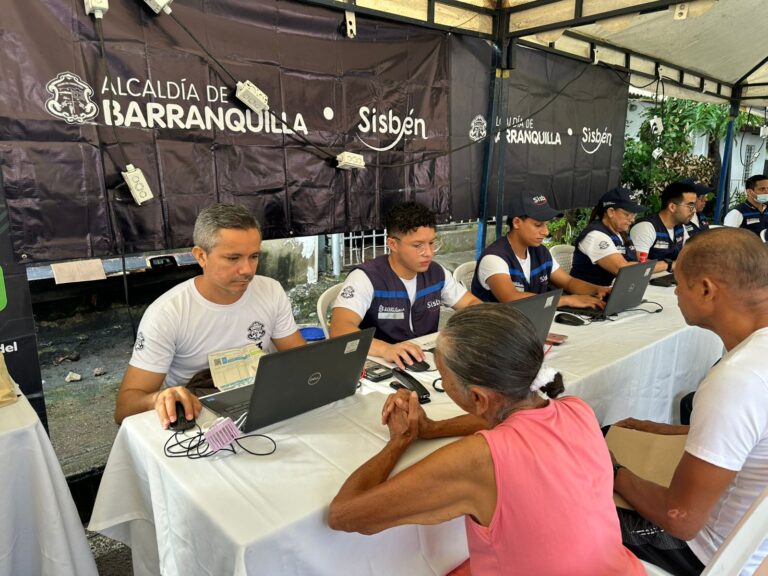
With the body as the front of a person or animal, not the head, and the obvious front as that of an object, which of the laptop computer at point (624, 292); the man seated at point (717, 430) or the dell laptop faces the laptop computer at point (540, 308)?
the man seated

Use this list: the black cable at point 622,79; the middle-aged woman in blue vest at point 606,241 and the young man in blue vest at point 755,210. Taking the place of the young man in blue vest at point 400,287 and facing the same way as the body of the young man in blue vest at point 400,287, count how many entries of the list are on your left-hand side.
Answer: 3

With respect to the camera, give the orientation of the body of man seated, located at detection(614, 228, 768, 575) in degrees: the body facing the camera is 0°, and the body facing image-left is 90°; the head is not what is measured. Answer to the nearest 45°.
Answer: approximately 135°

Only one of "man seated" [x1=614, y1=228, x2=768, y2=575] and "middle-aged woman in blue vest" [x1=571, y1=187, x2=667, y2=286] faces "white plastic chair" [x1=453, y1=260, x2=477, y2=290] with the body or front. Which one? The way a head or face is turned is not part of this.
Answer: the man seated

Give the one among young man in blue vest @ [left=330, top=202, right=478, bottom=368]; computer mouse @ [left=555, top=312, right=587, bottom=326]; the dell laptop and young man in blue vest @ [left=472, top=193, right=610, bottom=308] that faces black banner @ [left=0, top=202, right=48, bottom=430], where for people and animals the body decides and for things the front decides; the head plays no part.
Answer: the dell laptop

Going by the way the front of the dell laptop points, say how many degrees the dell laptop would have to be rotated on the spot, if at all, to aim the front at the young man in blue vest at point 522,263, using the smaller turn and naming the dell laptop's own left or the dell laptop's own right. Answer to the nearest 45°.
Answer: approximately 90° to the dell laptop's own right

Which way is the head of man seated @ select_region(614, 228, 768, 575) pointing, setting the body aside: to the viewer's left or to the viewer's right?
to the viewer's left

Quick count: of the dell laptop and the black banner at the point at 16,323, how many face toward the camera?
1

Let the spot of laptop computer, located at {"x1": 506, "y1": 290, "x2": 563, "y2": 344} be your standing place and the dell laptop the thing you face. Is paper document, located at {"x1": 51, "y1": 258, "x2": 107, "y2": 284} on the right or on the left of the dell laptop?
right

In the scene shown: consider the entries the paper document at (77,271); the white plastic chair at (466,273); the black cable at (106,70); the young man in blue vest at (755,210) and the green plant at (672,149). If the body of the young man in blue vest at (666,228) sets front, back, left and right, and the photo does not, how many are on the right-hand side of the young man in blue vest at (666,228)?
3

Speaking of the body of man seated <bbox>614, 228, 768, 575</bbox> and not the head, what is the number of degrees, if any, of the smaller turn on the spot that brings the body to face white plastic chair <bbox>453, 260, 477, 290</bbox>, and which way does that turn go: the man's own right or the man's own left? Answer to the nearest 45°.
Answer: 0° — they already face it

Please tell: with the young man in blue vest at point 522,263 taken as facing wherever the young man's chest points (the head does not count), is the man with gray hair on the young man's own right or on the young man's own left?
on the young man's own right
